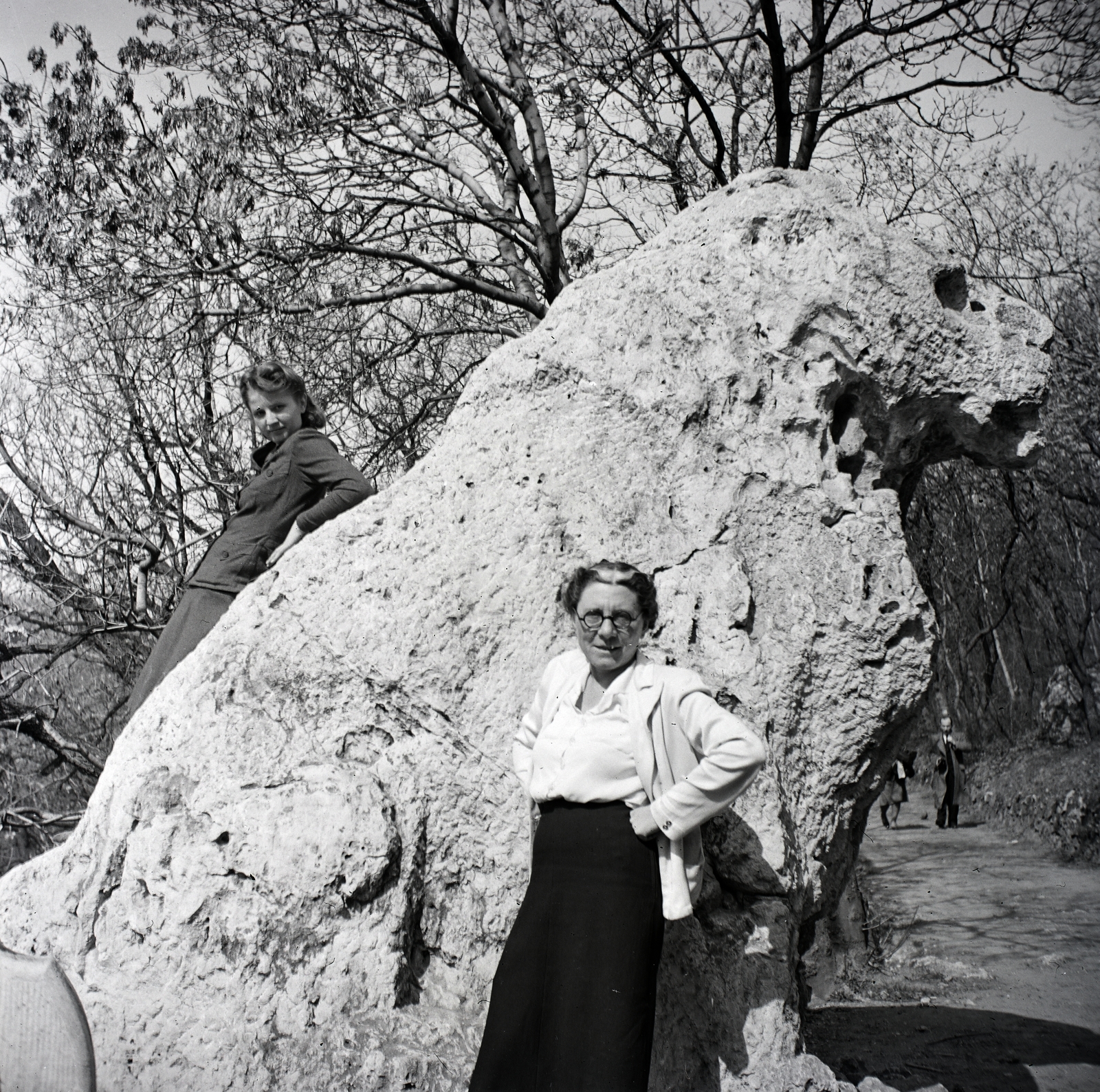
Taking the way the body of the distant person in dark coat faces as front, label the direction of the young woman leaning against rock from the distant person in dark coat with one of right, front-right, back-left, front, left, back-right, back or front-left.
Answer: front

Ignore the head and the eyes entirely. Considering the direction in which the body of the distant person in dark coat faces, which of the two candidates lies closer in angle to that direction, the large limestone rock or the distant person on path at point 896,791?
the large limestone rock

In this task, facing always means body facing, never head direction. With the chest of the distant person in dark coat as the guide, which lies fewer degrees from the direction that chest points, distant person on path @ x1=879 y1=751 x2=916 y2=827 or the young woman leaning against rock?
the young woman leaning against rock

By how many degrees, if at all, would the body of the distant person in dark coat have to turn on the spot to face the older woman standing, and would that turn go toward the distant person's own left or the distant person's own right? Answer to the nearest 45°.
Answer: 0° — they already face them

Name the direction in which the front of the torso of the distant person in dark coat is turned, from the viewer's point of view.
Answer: toward the camera

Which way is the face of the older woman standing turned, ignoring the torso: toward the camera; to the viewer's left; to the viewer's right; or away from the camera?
toward the camera
